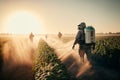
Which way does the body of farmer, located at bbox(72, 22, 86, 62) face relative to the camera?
to the viewer's left

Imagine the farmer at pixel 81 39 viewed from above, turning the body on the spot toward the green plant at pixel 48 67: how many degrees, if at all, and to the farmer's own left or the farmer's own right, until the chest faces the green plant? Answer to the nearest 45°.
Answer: approximately 45° to the farmer's own left
